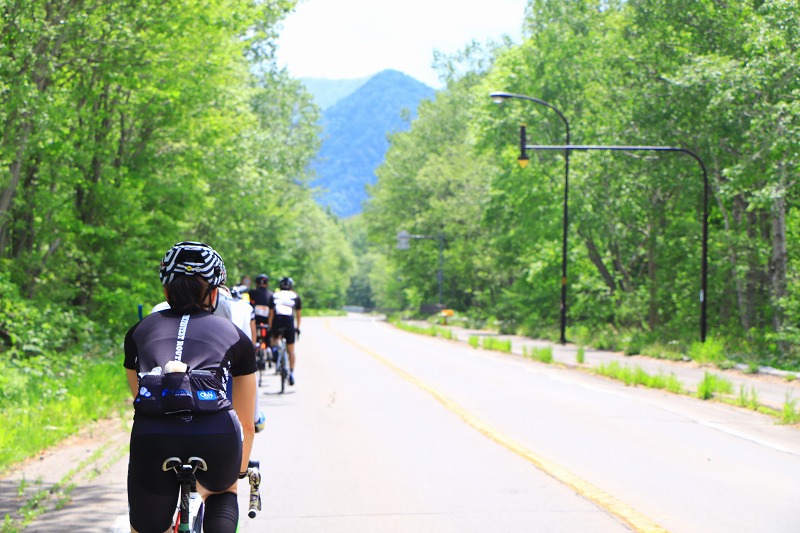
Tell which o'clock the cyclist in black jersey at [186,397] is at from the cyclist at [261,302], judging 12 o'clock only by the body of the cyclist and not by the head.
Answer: The cyclist in black jersey is roughly at 6 o'clock from the cyclist.

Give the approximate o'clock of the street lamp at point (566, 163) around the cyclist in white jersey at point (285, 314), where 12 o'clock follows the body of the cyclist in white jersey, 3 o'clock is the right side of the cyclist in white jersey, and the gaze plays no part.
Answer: The street lamp is roughly at 1 o'clock from the cyclist in white jersey.

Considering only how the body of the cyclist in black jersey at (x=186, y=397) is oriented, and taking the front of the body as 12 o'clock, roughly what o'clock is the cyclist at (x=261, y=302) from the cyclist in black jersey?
The cyclist is roughly at 12 o'clock from the cyclist in black jersey.

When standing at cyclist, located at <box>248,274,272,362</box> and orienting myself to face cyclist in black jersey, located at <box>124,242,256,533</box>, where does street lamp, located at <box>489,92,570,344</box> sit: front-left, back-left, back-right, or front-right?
back-left

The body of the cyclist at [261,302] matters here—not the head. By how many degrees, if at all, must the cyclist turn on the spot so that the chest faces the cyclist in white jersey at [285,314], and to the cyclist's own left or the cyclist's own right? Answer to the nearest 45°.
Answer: approximately 135° to the cyclist's own right

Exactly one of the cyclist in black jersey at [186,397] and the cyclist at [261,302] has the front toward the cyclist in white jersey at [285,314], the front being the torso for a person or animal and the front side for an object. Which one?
the cyclist in black jersey

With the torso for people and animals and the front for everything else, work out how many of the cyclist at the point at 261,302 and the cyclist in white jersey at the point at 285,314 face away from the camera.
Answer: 2

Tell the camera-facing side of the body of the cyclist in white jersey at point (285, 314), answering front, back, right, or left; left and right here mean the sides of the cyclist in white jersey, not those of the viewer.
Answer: back

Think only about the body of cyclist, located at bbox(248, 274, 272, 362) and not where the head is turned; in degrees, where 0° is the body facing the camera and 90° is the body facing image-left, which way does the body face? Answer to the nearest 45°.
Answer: approximately 180°

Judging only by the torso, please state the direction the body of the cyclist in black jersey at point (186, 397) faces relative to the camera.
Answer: away from the camera
